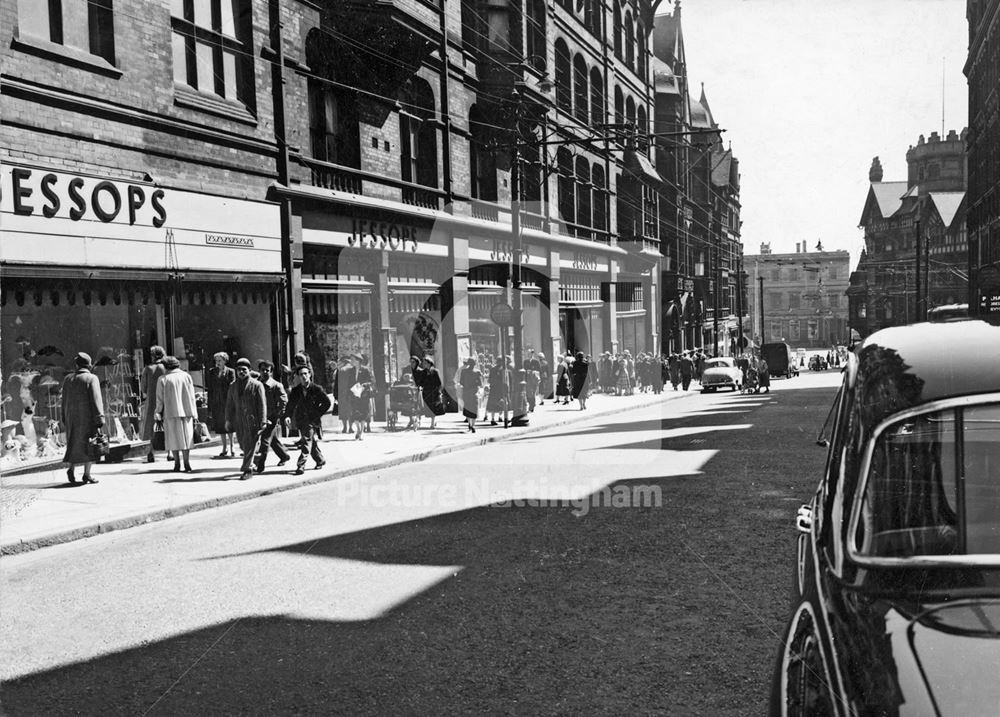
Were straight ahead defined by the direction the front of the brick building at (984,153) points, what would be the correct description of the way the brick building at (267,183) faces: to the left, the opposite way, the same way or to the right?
the opposite way

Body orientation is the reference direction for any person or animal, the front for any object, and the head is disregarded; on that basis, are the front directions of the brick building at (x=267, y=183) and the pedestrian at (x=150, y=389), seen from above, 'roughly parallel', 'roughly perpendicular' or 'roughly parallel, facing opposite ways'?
roughly perpendicular

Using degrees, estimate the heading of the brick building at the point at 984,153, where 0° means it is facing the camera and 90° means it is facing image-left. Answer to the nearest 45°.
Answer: approximately 90°

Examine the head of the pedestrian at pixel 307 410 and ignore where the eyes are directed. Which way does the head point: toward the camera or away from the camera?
toward the camera

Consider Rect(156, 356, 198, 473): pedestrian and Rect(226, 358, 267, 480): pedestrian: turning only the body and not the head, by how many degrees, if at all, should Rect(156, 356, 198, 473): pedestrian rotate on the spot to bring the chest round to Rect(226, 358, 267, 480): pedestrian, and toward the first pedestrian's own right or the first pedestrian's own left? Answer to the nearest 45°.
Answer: approximately 135° to the first pedestrian's own right

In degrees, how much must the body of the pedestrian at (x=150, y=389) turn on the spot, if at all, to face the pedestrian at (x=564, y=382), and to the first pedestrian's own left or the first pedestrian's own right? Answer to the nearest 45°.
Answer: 0° — they already face them

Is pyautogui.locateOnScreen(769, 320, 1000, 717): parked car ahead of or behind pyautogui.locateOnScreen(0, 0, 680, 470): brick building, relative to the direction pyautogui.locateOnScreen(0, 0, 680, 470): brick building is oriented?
ahead

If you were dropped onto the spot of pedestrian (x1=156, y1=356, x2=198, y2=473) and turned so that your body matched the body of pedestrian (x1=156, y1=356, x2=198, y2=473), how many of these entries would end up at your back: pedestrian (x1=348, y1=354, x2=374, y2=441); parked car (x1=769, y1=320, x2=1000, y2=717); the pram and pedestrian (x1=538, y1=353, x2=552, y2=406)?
1

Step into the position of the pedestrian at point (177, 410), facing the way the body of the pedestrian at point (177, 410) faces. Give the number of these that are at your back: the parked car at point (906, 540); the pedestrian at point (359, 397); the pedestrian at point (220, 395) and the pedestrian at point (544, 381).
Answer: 1

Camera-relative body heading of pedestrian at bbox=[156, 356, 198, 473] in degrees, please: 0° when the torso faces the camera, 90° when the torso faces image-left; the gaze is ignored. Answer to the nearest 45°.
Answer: approximately 180°

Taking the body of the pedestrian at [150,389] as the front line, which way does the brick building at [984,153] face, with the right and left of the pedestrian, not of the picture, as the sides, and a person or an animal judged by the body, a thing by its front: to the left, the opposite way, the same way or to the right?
to the left
